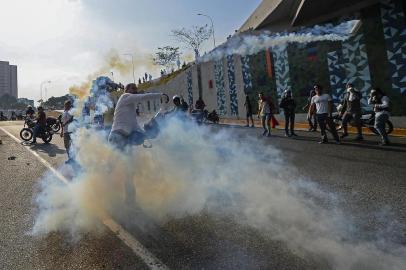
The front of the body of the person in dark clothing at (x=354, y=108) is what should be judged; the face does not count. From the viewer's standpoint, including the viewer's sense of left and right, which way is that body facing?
facing the viewer and to the left of the viewer

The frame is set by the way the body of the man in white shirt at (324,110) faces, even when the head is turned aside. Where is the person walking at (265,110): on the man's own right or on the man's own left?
on the man's own right

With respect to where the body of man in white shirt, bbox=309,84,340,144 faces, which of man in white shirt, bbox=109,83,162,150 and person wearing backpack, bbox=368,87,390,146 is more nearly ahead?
the man in white shirt

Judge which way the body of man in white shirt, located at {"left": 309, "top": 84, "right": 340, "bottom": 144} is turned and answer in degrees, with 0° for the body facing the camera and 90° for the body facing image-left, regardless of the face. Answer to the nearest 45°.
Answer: approximately 45°

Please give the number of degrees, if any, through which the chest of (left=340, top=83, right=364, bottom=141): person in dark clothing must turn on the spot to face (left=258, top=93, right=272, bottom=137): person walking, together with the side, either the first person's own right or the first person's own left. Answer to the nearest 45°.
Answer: approximately 90° to the first person's own right

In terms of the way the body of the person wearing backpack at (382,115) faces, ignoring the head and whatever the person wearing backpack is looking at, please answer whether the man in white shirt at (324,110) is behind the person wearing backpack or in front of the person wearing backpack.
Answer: in front

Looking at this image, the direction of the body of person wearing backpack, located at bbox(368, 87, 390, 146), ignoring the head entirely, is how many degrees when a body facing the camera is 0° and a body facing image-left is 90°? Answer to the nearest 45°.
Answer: approximately 90°

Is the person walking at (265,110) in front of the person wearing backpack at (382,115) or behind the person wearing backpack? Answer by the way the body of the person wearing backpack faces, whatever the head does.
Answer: in front

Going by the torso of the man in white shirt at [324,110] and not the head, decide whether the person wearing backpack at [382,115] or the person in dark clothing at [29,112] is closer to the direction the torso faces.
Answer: the person in dark clothing
